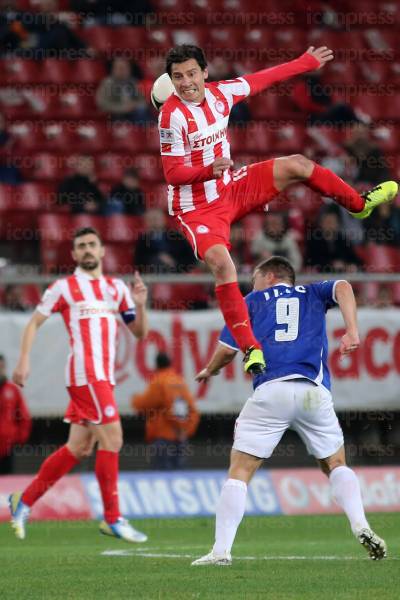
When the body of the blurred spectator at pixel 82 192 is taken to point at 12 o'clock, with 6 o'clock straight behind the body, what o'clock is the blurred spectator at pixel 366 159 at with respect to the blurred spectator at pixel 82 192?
the blurred spectator at pixel 366 159 is roughly at 9 o'clock from the blurred spectator at pixel 82 192.

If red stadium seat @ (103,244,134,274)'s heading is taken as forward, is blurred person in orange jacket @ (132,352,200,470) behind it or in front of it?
in front

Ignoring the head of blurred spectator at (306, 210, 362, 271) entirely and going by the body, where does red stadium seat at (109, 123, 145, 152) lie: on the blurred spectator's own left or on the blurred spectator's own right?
on the blurred spectator's own right

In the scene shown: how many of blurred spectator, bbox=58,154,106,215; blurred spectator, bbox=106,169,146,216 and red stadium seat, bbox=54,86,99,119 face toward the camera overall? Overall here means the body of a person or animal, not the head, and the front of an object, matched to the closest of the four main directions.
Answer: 3

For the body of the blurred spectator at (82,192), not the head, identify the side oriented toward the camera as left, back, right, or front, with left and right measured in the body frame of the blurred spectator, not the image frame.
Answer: front

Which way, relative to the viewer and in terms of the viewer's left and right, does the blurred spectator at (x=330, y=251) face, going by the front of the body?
facing the viewer

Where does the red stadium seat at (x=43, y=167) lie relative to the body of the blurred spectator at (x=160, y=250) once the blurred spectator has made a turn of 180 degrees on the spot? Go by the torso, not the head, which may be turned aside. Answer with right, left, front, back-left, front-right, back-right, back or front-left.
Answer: front-left

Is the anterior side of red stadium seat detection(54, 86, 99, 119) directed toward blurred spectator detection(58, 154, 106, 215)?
yes

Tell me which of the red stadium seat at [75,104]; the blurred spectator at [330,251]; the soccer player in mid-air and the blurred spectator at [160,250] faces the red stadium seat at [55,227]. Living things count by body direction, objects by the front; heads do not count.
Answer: the red stadium seat at [75,104]

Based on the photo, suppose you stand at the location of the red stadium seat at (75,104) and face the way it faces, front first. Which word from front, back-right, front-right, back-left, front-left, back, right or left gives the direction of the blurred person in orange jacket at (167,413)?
front

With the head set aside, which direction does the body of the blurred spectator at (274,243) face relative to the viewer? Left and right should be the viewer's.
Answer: facing the viewer

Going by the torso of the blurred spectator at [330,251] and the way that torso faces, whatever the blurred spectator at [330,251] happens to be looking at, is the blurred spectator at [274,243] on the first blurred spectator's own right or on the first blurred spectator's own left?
on the first blurred spectator's own right

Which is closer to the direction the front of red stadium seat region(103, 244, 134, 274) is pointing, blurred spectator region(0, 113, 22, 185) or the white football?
the white football

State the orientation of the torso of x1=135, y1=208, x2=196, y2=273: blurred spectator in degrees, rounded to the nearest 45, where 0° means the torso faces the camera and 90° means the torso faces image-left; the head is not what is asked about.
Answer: approximately 0°

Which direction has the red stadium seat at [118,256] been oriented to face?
toward the camera

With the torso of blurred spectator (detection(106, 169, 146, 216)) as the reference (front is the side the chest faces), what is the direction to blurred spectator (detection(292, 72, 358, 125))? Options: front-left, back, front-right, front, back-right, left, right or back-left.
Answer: back-left
